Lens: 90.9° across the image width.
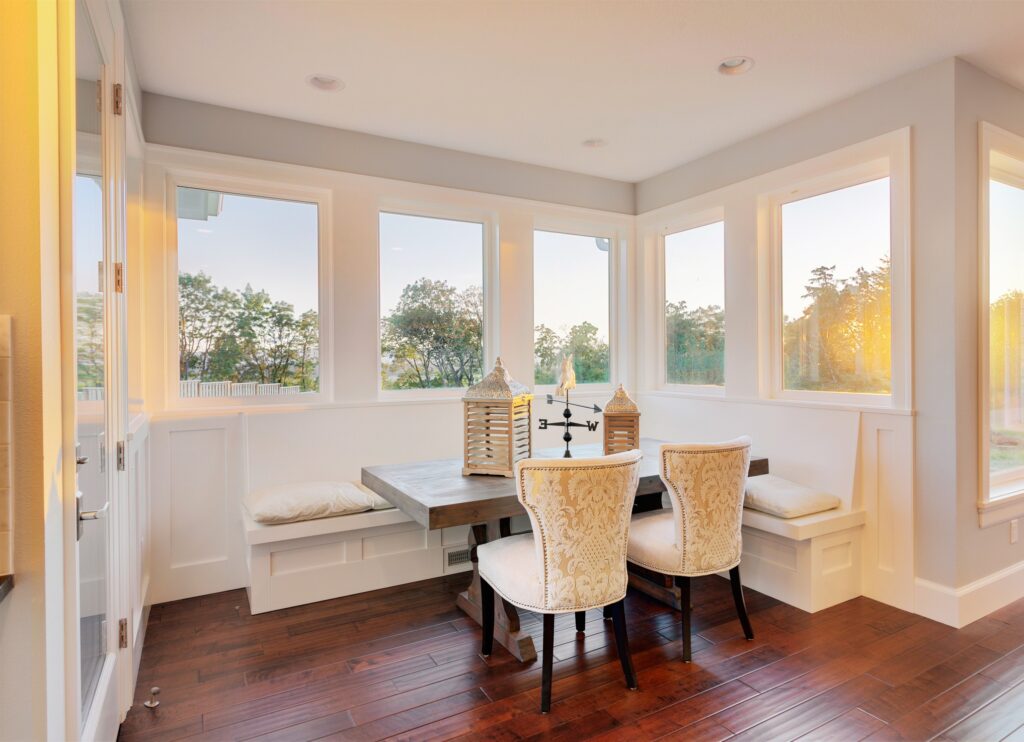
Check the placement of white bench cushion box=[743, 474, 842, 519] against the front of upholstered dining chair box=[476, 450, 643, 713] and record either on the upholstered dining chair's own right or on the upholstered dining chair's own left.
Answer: on the upholstered dining chair's own right

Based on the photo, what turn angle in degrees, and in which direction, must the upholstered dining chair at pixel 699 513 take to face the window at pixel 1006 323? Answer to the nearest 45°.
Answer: approximately 90° to its right

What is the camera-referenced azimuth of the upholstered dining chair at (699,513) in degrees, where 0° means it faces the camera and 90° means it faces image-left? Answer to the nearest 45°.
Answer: approximately 135°

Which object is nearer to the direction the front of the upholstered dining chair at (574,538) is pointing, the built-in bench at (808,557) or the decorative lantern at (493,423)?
the decorative lantern

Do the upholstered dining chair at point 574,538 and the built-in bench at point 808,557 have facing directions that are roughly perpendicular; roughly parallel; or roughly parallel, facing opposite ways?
roughly perpendicular

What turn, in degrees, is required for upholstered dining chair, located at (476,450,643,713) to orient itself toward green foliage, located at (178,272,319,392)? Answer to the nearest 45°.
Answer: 0° — it already faces it

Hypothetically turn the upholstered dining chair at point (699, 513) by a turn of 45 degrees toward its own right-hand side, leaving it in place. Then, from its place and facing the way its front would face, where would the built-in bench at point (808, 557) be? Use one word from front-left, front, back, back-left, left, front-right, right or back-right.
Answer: front-right
